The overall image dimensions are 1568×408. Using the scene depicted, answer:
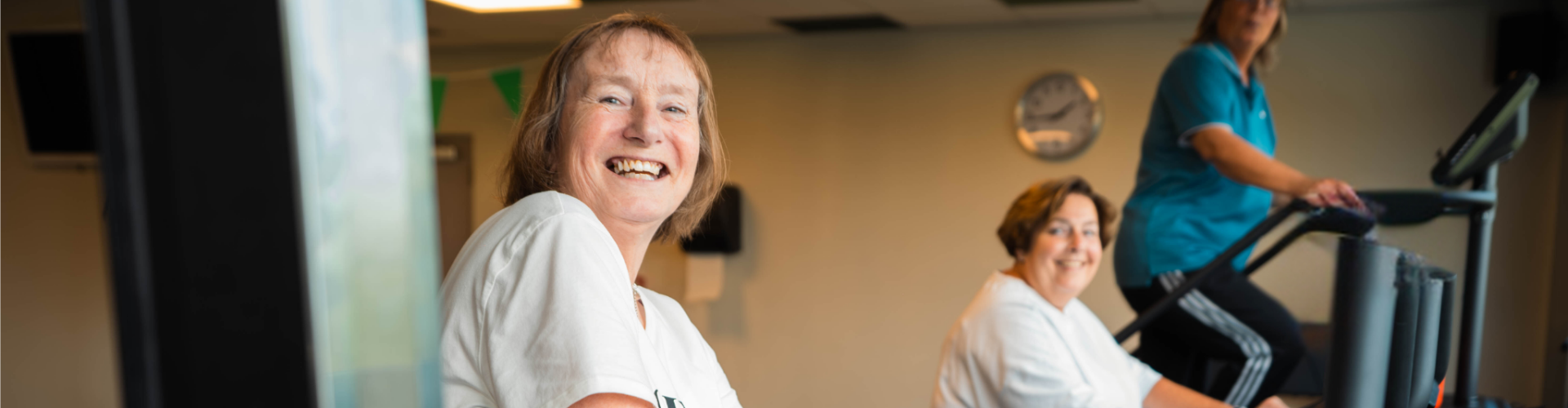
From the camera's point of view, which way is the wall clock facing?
toward the camera

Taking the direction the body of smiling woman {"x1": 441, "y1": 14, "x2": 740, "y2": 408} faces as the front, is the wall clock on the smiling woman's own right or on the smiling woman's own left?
on the smiling woman's own left

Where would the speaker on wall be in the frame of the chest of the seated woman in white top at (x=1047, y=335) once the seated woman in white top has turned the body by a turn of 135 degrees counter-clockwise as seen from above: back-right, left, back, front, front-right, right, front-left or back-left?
front-right

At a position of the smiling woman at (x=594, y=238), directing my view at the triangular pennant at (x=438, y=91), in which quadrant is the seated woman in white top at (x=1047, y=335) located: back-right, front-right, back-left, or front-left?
front-right

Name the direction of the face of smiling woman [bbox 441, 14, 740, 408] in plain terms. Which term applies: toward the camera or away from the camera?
toward the camera

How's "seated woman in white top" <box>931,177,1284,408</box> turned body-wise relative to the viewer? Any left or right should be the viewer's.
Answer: facing the viewer and to the right of the viewer

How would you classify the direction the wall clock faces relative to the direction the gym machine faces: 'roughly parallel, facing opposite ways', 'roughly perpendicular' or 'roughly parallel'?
roughly perpendicular

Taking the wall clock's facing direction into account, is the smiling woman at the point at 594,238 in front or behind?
in front

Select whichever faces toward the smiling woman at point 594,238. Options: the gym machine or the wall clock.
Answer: the wall clock

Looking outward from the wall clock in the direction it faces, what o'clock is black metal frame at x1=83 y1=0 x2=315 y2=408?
The black metal frame is roughly at 12 o'clock from the wall clock.
